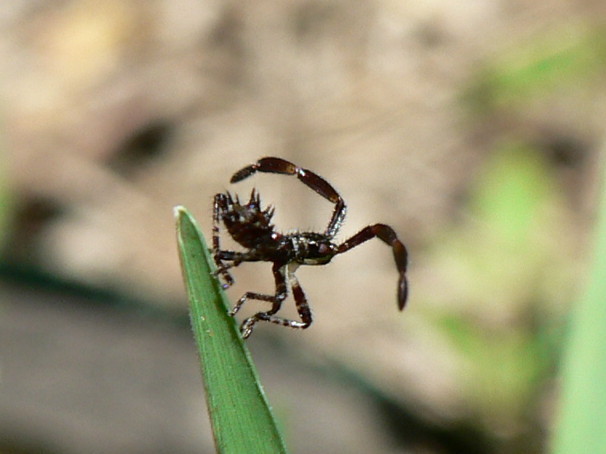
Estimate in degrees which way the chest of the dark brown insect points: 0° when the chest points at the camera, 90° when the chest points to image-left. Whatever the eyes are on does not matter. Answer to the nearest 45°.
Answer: approximately 270°
